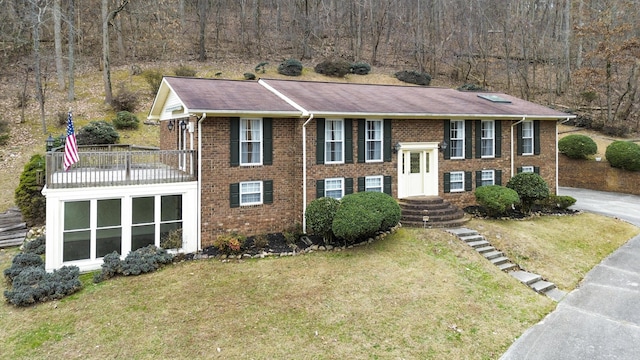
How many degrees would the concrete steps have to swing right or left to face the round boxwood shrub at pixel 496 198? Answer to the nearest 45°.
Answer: approximately 135° to its left

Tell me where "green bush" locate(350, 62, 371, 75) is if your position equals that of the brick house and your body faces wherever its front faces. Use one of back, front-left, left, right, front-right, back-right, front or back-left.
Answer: back-left

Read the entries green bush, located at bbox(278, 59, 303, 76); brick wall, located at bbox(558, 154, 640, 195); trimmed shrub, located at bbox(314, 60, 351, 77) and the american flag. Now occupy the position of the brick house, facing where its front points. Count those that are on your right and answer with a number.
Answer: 1

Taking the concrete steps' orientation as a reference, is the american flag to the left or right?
on its right

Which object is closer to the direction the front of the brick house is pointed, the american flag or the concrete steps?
the concrete steps

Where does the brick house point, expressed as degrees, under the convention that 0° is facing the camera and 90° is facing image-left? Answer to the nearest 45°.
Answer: approximately 315°

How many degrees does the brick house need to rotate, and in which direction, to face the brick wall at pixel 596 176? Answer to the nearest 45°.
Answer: approximately 90° to its left

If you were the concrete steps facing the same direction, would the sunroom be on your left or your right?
on your right

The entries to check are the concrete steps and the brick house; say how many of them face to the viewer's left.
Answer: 0

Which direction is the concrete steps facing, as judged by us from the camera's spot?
facing the viewer and to the right of the viewer

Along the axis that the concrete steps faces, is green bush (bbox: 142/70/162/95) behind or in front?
behind
